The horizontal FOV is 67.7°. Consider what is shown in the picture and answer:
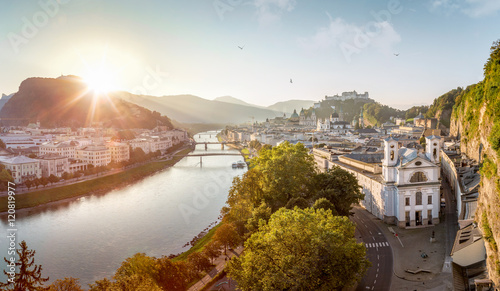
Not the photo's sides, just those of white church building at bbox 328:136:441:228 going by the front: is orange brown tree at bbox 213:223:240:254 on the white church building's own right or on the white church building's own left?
on the white church building's own right

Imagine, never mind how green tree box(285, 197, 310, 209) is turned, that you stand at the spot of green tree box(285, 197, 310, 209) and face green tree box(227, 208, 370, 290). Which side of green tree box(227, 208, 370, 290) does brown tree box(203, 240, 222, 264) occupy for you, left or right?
right

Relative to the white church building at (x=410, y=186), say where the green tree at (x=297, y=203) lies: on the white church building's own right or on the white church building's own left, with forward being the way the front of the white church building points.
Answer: on the white church building's own right

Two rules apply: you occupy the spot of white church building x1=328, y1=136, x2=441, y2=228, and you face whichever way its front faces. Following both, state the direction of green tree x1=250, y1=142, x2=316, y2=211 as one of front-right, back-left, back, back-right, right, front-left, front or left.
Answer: right

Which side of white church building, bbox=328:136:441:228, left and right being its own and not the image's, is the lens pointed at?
front

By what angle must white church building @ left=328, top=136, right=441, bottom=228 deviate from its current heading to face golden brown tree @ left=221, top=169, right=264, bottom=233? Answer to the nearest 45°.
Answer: approximately 90° to its right

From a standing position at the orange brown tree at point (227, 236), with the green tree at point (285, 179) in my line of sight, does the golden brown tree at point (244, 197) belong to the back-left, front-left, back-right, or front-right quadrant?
front-left

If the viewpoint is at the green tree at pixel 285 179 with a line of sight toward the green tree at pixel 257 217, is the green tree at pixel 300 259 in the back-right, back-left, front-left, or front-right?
front-left

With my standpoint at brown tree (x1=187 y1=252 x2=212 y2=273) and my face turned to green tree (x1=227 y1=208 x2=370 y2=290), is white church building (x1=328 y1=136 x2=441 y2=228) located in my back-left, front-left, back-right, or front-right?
front-left

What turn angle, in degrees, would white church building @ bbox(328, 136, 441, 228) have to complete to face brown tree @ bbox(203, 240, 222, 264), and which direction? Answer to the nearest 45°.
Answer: approximately 45° to its right

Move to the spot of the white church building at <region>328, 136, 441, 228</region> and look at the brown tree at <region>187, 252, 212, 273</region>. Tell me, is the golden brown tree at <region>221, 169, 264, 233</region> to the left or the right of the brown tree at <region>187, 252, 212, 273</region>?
right
